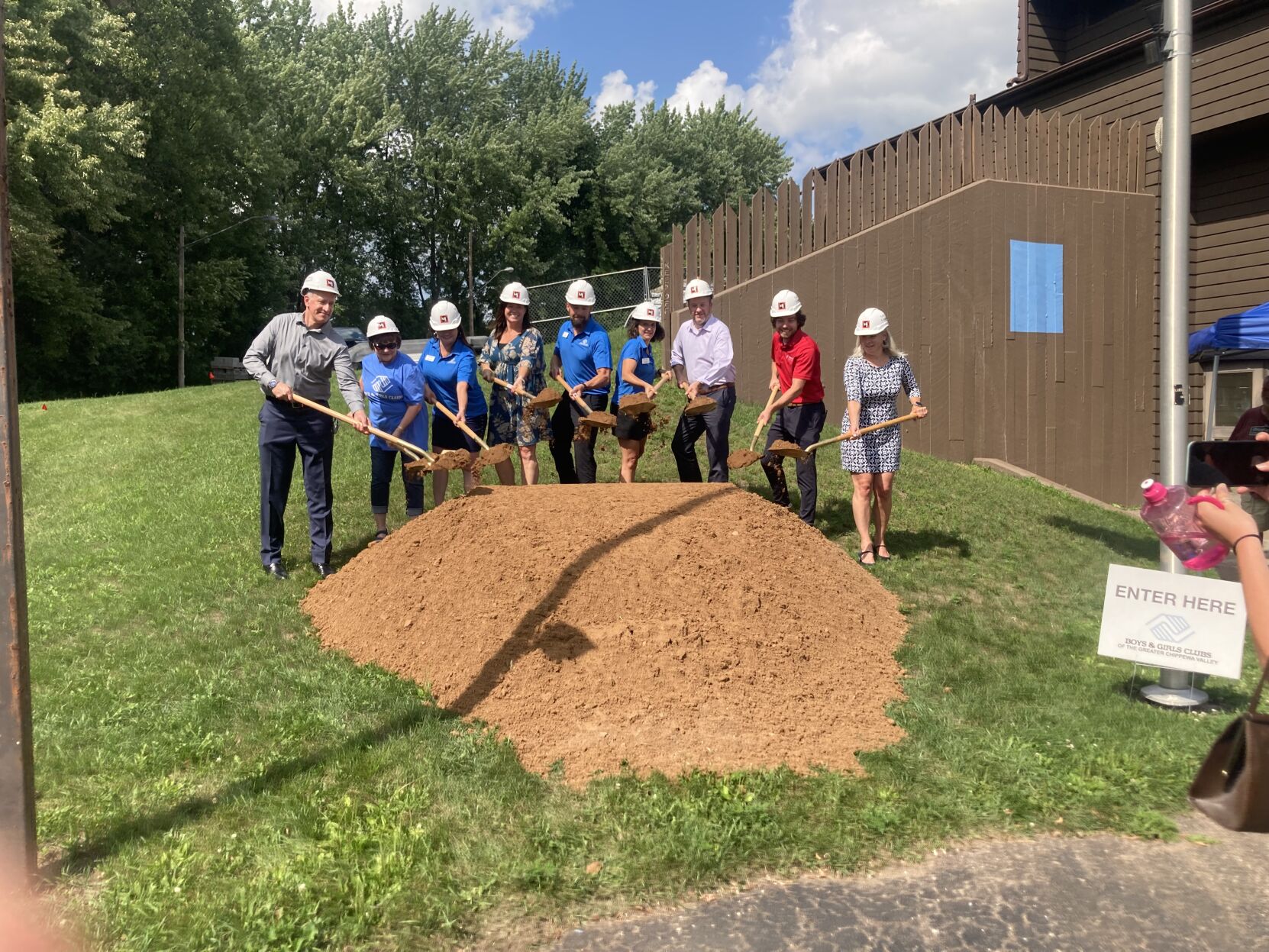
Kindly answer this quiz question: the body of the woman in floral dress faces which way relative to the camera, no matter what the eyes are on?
toward the camera

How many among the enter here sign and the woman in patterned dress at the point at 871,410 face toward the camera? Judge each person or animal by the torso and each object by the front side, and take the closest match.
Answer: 2

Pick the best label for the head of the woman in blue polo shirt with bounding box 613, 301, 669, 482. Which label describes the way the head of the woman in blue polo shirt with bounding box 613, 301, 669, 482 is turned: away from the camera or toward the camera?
toward the camera

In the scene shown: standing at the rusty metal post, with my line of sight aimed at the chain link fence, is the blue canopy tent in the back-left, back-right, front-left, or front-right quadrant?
front-right

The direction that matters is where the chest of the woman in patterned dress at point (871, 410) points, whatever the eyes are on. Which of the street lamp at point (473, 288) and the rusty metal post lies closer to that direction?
the rusty metal post

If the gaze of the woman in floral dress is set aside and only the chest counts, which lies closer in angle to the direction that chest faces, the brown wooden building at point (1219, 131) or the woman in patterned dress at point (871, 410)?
the woman in patterned dress

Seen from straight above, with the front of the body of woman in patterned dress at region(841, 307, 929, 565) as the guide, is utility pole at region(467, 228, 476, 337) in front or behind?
behind

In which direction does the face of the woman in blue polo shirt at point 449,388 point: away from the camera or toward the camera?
toward the camera

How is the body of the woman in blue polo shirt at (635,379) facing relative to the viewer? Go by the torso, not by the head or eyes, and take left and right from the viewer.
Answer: facing the viewer and to the right of the viewer

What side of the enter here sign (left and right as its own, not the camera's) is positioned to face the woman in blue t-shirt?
right

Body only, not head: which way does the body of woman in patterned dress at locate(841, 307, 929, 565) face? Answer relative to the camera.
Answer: toward the camera

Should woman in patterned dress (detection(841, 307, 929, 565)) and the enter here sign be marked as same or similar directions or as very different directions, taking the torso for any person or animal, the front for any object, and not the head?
same or similar directions

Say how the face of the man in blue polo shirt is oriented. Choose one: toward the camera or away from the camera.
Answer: toward the camera

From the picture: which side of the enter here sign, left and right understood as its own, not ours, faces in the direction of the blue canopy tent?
back

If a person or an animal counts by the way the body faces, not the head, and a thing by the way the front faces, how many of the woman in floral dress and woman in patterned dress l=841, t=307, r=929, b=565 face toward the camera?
2
